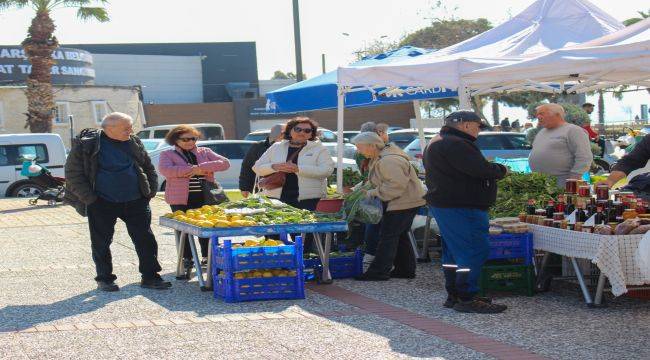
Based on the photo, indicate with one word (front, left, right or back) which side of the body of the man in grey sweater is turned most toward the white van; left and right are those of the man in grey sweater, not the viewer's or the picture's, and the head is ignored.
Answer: right

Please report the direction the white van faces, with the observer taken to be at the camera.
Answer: facing to the left of the viewer

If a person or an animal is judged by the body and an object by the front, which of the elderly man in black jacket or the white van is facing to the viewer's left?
the white van

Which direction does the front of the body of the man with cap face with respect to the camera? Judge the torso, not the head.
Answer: to the viewer's right

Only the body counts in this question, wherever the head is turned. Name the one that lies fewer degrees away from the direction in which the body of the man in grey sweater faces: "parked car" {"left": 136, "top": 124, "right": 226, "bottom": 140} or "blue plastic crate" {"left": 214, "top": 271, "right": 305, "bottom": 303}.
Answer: the blue plastic crate

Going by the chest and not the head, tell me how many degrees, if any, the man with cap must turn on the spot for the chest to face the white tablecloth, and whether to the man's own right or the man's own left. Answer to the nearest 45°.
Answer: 0° — they already face it

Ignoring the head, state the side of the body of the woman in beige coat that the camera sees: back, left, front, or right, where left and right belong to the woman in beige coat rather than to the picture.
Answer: left

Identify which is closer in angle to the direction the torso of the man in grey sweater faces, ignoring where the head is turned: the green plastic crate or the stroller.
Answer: the green plastic crate

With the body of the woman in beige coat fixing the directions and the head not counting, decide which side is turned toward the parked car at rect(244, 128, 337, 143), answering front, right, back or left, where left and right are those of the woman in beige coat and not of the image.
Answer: right
